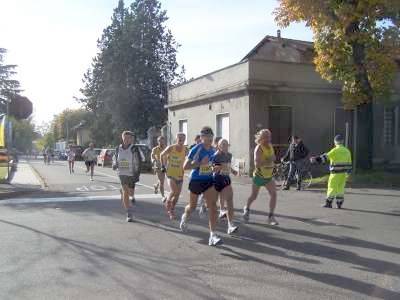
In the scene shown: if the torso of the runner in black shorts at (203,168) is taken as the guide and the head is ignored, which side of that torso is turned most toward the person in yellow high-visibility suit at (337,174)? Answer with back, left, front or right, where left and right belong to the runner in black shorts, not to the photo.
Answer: left

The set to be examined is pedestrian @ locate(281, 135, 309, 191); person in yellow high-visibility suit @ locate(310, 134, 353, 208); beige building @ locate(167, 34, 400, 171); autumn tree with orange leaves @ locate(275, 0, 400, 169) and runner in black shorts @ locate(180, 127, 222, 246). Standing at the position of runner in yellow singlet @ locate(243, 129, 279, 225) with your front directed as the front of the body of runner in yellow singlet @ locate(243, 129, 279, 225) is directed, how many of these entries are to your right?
1

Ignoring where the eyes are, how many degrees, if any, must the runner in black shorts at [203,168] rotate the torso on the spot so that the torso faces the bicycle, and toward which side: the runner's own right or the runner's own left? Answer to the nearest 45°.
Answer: approximately 135° to the runner's own left

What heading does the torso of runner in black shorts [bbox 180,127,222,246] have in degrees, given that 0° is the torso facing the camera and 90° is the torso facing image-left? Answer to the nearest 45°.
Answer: approximately 315°

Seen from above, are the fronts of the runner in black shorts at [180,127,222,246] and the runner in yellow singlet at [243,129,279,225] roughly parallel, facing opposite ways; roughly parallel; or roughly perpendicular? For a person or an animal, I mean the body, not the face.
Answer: roughly parallel

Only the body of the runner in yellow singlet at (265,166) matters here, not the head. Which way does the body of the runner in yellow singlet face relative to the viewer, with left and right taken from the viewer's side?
facing the viewer and to the right of the viewer

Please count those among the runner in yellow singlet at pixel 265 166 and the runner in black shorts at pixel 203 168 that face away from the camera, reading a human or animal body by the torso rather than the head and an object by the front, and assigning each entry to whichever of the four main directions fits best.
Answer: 0

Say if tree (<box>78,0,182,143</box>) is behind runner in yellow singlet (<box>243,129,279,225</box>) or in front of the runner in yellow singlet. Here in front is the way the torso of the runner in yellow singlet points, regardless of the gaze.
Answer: behind

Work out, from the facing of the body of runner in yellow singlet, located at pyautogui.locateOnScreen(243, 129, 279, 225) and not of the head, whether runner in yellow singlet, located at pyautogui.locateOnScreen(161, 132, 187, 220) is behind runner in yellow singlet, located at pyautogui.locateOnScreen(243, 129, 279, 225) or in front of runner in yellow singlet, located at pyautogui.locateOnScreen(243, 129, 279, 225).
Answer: behind
